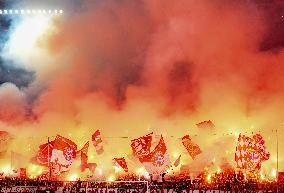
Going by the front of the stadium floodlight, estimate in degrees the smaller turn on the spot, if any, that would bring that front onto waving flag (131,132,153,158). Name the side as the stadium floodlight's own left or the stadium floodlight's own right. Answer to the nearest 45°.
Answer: approximately 45° to the stadium floodlight's own left

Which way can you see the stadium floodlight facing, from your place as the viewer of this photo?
facing the viewer

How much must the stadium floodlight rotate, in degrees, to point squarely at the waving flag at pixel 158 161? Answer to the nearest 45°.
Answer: approximately 45° to its left

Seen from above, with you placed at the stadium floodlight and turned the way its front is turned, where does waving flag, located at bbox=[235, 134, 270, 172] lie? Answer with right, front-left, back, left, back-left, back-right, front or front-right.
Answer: front-left
